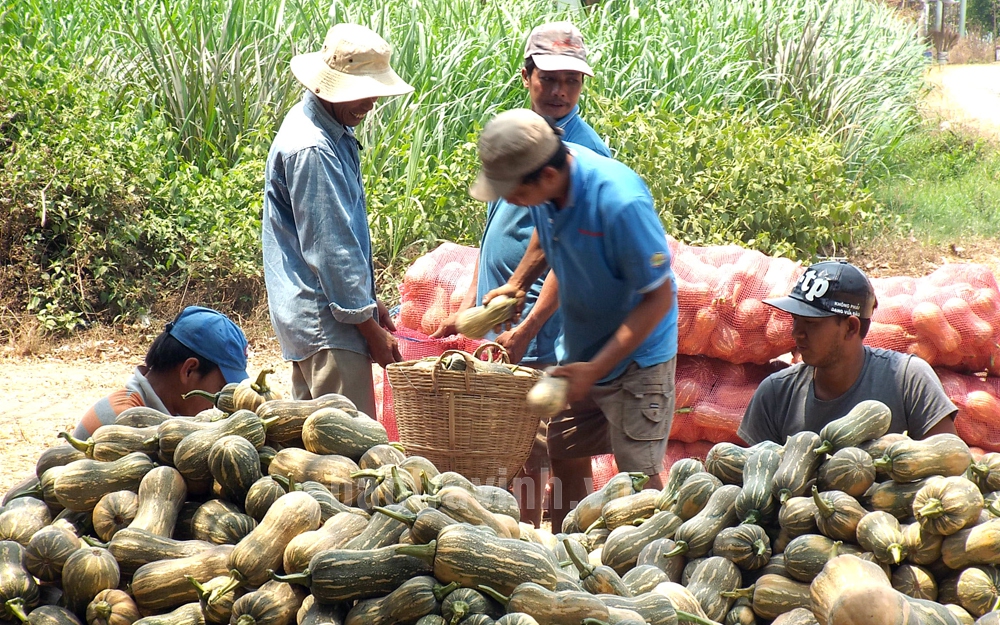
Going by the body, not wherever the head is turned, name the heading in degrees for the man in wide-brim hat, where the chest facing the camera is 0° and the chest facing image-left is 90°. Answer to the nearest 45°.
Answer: approximately 270°

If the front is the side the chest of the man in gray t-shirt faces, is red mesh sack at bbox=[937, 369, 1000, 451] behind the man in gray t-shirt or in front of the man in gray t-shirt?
behind

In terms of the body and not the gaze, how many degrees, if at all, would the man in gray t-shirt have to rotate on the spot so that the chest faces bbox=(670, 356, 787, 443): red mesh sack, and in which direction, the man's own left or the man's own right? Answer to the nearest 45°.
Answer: approximately 90° to the man's own right

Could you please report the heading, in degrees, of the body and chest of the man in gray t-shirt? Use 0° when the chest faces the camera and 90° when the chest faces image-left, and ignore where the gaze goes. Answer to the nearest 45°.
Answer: approximately 45°

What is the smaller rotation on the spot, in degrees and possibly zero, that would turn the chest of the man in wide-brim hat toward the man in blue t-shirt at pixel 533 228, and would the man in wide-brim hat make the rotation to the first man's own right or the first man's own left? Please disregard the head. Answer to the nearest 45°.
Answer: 0° — they already face them

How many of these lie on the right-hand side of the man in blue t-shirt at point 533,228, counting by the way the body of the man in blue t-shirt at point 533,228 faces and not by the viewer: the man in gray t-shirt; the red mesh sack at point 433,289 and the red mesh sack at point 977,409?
1

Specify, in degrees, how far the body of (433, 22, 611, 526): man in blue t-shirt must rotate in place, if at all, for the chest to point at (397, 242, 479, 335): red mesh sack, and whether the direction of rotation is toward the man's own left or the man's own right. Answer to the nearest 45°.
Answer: approximately 90° to the man's own right

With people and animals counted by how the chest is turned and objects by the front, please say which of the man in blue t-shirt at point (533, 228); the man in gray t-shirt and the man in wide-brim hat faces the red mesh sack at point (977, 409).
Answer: the man in wide-brim hat

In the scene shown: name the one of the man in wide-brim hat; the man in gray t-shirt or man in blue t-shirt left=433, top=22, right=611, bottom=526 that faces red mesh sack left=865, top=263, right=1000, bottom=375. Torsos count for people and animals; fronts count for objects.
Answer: the man in wide-brim hat

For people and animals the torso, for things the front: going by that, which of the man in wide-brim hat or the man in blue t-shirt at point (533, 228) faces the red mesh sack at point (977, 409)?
the man in wide-brim hat

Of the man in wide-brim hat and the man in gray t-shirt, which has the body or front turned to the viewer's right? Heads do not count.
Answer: the man in wide-brim hat
